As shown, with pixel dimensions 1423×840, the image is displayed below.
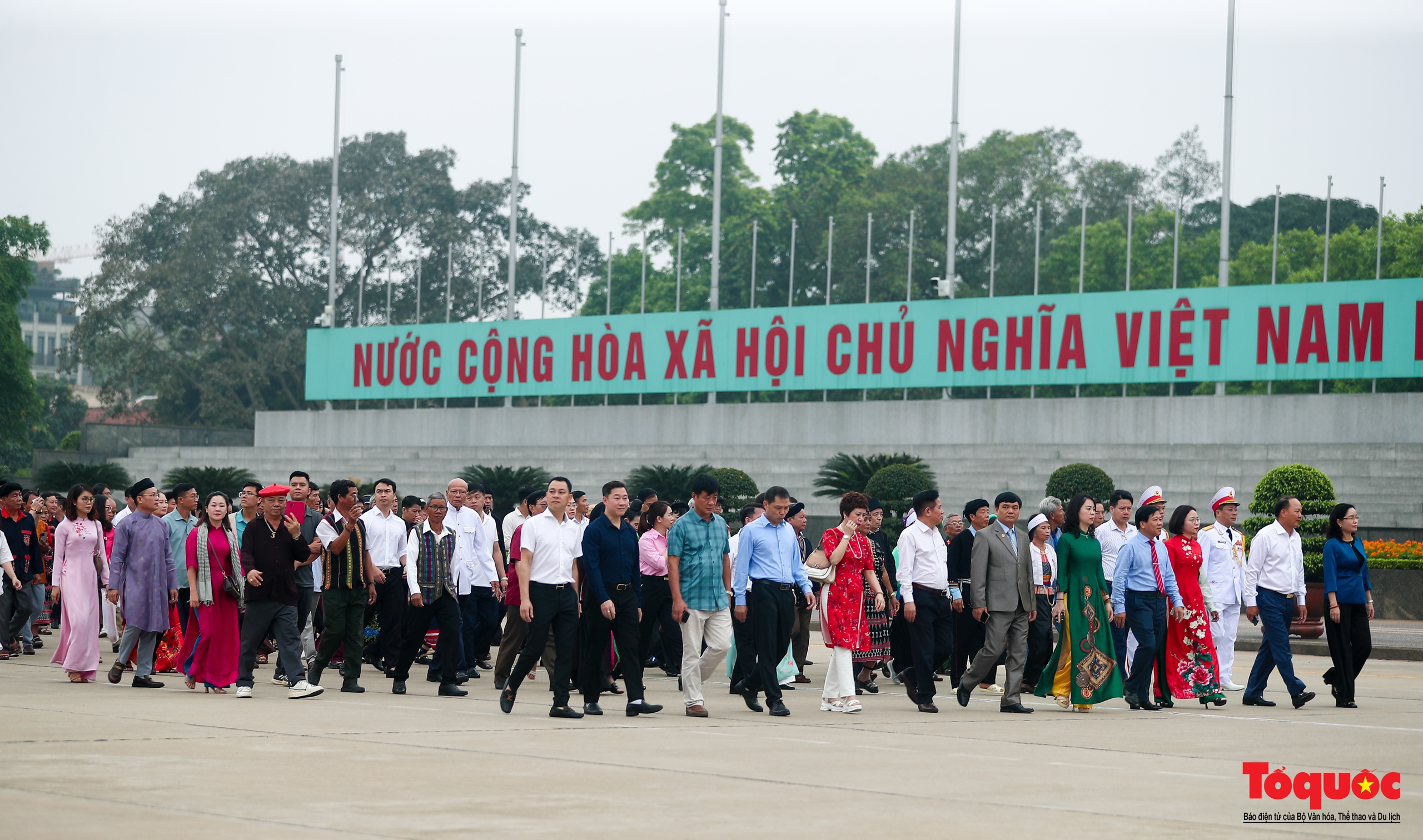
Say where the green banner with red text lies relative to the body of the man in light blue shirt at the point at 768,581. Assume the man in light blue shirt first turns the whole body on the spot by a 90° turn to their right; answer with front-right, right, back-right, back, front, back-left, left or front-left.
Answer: back-right

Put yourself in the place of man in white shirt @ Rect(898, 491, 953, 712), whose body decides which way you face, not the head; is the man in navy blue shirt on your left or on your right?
on your right

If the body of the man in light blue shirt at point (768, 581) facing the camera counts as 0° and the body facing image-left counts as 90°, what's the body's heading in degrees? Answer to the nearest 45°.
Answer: approximately 315°

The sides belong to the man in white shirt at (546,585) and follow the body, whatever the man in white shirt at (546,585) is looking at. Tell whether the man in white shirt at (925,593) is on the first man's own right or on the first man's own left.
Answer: on the first man's own left

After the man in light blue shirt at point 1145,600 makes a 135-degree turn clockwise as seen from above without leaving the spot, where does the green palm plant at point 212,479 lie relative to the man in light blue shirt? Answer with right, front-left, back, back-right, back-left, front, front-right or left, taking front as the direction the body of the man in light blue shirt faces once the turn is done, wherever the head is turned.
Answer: front-right

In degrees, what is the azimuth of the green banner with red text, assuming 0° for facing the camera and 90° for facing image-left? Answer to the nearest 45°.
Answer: approximately 45°

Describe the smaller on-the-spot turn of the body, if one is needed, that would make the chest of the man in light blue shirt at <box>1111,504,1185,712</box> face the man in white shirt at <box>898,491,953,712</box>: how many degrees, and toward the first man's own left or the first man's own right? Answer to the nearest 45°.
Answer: approximately 135° to the first man's own right
